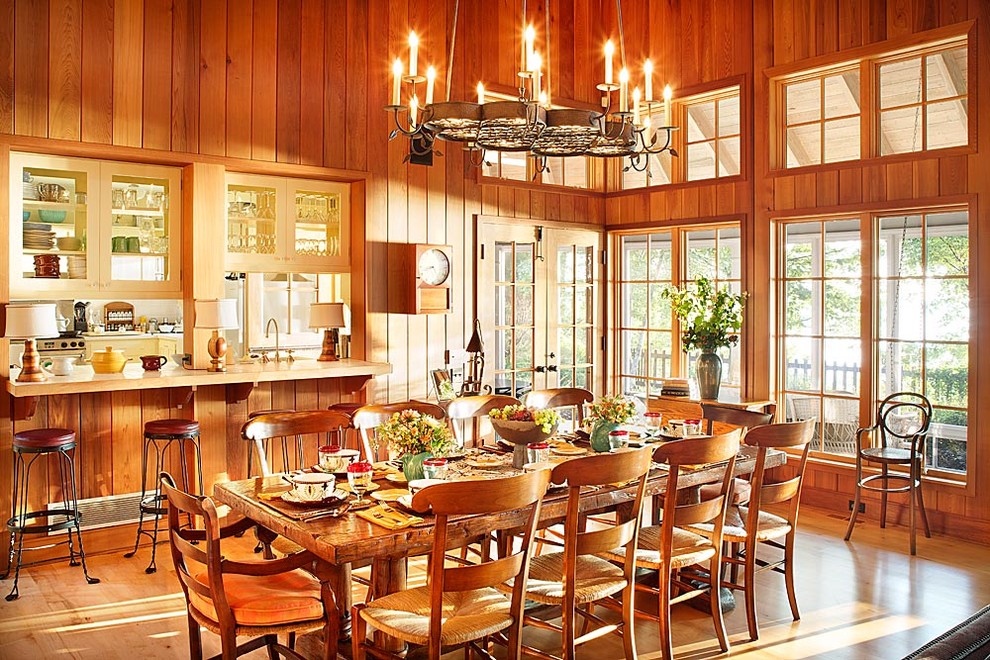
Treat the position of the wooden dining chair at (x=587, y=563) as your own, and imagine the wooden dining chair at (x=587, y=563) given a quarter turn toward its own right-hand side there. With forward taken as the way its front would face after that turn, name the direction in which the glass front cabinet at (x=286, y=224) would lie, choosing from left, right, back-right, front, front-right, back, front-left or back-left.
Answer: left

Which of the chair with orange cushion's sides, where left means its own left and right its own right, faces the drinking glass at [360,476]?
front

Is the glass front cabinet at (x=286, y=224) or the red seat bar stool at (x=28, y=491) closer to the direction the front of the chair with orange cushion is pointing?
the glass front cabinet

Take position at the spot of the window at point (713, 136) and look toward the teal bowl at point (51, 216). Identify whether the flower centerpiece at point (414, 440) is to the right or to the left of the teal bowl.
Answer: left

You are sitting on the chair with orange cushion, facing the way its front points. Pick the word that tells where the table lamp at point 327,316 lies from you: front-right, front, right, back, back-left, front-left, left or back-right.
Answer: front-left

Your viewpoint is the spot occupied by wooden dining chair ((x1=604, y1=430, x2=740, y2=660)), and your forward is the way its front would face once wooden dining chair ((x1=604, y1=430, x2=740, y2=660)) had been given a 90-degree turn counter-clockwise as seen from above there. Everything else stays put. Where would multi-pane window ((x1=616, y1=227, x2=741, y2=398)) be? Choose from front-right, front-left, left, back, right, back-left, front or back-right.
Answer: back-right

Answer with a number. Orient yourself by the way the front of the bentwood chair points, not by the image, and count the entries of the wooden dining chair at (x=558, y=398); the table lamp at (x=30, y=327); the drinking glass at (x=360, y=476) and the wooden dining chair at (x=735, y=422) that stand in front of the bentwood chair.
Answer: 4

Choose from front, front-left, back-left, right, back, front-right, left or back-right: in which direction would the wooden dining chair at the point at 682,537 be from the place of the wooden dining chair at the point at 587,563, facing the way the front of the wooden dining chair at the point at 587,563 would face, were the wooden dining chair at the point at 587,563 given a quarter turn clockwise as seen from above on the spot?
front

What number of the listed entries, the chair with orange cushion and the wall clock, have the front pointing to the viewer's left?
0

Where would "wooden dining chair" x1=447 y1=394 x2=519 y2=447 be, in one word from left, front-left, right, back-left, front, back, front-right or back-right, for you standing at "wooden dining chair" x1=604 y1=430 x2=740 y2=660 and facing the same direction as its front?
front

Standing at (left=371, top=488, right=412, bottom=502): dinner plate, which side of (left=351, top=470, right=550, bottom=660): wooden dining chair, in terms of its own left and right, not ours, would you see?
front

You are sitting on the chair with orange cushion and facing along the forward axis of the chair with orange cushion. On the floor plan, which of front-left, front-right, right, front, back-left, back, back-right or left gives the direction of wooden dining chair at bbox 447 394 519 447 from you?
front

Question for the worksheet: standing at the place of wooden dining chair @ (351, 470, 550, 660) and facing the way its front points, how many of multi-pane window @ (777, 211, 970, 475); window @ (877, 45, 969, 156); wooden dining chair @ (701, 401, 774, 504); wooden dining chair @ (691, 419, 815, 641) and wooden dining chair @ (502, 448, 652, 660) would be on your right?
5

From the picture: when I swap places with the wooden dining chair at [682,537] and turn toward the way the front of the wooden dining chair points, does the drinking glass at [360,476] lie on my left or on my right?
on my left

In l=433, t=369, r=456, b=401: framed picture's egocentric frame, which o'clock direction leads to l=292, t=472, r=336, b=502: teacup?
The teacup is roughly at 2 o'clock from the framed picture.

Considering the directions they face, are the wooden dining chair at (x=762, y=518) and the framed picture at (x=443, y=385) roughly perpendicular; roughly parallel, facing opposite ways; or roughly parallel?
roughly parallel, facing opposite ways

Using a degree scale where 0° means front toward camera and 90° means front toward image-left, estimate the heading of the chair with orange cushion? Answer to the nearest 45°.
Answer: approximately 225°

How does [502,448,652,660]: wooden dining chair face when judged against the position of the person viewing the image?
facing away from the viewer and to the left of the viewer
